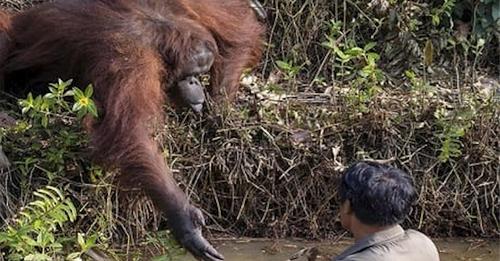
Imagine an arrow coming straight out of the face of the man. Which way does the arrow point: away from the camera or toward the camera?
away from the camera

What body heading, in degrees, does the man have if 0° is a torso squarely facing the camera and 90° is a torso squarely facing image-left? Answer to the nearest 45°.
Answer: approximately 135°
